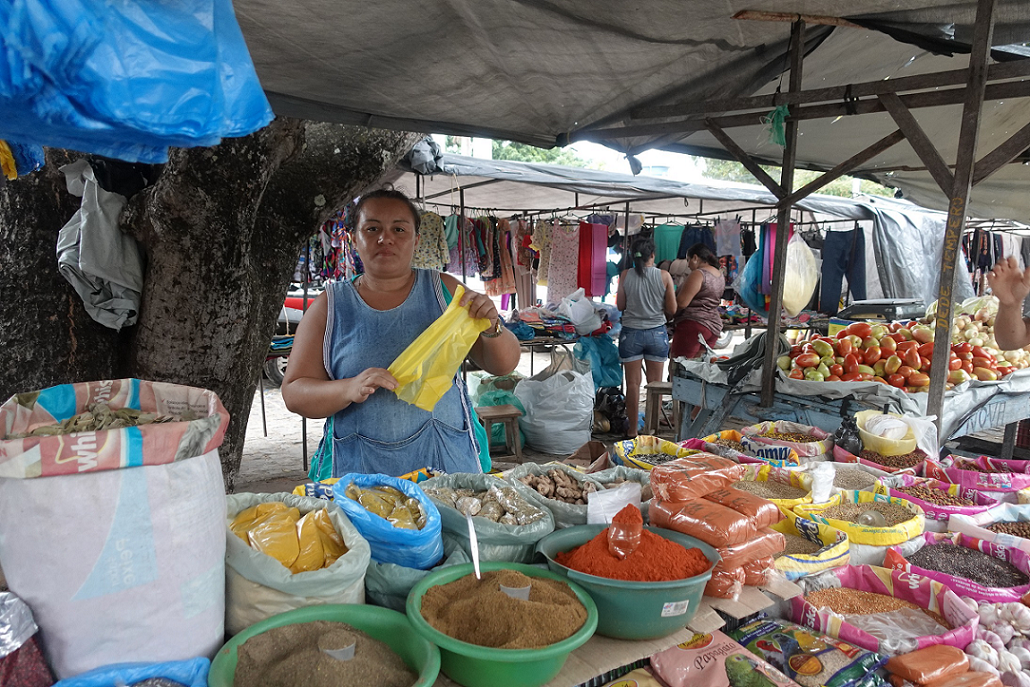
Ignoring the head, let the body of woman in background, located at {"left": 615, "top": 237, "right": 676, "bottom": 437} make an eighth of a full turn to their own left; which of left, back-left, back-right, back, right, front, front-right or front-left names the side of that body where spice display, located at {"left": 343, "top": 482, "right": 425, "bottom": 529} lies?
back-left

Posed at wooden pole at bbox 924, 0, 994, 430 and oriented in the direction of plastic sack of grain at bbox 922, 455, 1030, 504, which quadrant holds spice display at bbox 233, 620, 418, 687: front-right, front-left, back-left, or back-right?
front-right

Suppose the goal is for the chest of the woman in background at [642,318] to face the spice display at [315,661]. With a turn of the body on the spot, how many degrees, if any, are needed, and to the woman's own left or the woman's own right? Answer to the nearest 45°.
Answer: approximately 180°

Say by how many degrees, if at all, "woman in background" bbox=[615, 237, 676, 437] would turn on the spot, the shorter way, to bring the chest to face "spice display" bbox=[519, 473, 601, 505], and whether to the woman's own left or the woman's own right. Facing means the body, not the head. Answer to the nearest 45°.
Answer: approximately 180°

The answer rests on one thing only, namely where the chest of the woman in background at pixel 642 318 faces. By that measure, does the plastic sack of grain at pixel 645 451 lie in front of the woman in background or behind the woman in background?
behind

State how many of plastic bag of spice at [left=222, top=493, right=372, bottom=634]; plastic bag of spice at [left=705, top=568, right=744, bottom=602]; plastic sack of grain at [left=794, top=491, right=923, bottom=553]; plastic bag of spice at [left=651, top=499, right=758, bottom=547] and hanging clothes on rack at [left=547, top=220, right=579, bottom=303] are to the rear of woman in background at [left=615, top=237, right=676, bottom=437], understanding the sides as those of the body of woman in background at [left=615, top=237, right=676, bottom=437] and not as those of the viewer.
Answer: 4

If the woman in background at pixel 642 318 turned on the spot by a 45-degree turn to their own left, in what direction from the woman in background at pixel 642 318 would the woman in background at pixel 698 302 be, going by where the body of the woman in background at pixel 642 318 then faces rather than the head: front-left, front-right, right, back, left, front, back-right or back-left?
right

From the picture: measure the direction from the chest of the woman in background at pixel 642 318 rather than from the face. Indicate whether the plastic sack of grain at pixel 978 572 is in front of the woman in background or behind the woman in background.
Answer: behind

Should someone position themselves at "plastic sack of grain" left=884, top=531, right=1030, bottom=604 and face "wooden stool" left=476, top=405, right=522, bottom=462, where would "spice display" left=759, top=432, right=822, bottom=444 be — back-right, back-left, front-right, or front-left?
front-right

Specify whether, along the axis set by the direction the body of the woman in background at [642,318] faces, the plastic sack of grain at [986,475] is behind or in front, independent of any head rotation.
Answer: behind

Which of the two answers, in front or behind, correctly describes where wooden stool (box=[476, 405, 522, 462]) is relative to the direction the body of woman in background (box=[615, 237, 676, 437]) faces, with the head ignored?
behind

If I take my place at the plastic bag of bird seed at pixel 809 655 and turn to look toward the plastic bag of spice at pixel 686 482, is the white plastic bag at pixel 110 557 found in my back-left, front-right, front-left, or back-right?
front-left

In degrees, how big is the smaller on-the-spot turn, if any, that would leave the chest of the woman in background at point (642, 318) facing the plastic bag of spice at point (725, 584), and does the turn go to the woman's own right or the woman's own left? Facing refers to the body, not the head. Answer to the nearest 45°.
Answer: approximately 180°

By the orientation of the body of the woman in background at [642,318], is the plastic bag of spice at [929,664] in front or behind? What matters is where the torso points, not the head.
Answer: behind

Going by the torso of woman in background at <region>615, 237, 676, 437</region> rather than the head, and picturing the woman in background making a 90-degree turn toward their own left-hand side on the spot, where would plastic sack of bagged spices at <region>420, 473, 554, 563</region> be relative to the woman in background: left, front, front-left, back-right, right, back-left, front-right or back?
left

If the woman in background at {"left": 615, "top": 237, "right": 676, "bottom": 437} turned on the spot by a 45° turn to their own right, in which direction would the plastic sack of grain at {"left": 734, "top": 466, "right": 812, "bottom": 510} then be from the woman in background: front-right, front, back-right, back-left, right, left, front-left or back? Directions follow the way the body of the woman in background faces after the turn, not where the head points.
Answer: back-right

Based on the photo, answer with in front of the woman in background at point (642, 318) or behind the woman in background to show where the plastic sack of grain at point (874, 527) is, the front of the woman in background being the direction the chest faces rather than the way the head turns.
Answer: behind

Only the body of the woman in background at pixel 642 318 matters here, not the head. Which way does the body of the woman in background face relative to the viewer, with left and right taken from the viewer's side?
facing away from the viewer
